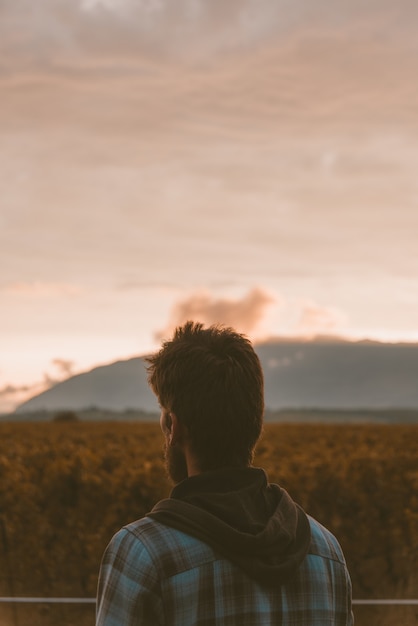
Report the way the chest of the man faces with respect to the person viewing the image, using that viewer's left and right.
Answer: facing away from the viewer and to the left of the viewer

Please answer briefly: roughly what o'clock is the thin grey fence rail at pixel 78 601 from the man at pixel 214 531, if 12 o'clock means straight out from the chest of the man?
The thin grey fence rail is roughly at 1 o'clock from the man.

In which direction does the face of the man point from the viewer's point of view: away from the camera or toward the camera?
away from the camera
